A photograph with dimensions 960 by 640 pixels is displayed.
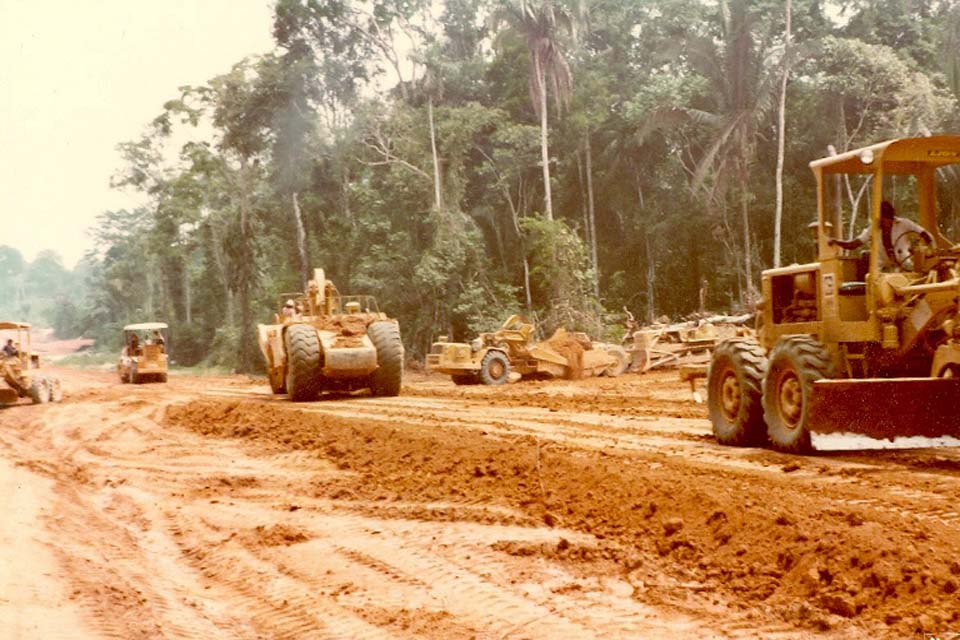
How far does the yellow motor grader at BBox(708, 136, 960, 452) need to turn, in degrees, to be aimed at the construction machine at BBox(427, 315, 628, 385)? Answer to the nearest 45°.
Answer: approximately 180°

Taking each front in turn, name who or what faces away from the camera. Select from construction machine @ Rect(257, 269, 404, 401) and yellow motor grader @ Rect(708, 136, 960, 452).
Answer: the construction machine

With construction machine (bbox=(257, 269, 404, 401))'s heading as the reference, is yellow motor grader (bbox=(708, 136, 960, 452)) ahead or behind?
behind

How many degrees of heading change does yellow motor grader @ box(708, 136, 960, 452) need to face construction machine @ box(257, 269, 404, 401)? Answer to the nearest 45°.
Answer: approximately 180°

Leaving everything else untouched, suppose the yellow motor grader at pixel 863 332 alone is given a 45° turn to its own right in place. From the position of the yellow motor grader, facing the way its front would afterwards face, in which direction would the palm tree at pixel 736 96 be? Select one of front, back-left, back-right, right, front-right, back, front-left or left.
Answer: back

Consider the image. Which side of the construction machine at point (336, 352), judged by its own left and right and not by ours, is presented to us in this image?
back

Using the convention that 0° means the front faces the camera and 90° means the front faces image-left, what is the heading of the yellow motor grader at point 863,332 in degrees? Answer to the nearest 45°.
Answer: approximately 315°

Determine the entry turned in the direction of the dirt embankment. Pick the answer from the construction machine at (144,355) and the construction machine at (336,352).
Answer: the construction machine at (144,355)

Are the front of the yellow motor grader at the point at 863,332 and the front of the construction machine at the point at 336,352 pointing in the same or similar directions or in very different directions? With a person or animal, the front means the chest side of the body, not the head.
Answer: very different directions

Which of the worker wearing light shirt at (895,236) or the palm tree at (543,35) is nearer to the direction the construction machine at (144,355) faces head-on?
the worker wearing light shirt

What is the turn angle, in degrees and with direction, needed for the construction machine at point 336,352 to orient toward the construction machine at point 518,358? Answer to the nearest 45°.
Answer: approximately 45° to its right
